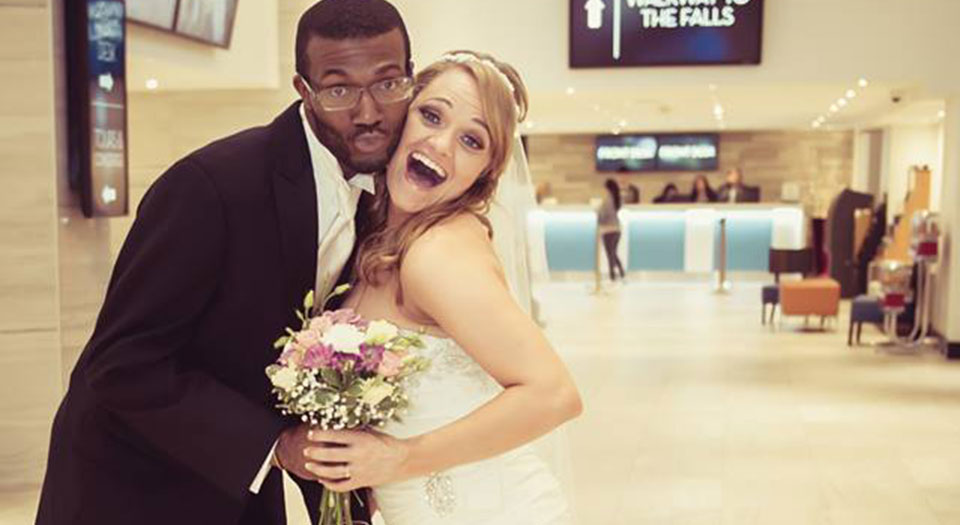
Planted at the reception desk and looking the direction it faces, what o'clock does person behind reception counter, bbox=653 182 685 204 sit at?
The person behind reception counter is roughly at 6 o'clock from the reception desk.

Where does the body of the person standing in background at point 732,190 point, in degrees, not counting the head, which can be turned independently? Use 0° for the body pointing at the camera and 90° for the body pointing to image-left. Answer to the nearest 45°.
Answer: approximately 0°

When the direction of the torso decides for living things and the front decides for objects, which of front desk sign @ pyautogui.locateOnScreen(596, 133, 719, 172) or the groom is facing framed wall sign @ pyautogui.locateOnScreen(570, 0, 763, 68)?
the front desk sign

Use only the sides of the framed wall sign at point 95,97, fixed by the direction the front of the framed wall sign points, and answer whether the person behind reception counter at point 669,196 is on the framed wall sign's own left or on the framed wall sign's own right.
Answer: on the framed wall sign's own left

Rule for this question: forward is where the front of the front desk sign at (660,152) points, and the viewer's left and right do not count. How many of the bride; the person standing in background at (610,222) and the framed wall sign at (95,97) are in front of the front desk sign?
3

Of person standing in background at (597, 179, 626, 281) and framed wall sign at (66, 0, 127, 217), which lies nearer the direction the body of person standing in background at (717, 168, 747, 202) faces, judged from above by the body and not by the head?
the framed wall sign
